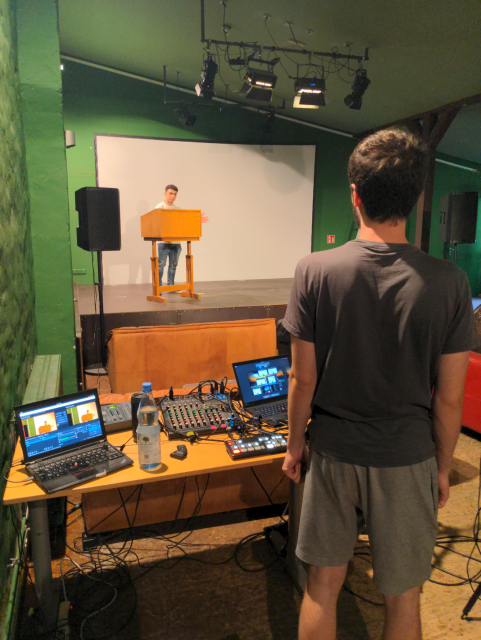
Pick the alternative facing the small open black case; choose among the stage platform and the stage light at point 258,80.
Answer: the stage platform

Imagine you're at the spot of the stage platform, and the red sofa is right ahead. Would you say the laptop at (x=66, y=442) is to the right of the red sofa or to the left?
right

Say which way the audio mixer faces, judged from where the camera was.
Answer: facing the viewer

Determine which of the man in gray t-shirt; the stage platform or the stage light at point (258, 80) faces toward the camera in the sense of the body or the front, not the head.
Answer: the stage platform

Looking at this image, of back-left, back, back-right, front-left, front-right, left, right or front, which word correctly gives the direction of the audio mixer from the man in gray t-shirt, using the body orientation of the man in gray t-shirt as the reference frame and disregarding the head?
front-left

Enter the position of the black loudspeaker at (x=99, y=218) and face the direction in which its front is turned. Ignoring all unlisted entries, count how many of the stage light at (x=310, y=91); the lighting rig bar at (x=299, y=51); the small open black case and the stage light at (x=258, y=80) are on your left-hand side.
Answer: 3

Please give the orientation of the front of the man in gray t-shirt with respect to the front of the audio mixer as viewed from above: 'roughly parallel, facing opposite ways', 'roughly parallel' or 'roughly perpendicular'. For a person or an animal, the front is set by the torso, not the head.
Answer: roughly parallel, facing opposite ways

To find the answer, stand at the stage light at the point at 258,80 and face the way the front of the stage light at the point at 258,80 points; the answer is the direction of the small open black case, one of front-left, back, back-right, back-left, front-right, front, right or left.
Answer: back-left

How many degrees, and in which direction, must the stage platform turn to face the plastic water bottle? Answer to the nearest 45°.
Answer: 0° — it already faces it

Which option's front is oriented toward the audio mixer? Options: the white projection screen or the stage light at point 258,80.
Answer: the white projection screen

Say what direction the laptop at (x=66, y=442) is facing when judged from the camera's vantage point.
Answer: facing the viewer and to the right of the viewer

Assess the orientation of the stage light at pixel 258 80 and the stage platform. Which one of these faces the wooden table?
the stage platform

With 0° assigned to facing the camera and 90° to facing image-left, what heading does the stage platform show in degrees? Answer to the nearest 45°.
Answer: approximately 0°

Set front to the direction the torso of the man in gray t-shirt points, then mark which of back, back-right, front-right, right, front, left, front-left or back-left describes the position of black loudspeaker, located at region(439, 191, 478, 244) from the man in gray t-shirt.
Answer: front

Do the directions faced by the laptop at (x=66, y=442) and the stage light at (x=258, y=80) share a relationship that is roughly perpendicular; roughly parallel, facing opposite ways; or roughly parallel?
roughly parallel, facing opposite ways

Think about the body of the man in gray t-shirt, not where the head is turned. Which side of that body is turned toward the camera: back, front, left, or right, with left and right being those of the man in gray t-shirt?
back
